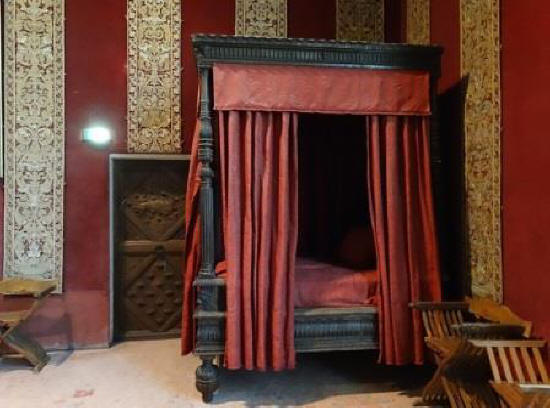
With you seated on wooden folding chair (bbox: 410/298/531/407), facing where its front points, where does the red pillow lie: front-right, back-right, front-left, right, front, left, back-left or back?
right

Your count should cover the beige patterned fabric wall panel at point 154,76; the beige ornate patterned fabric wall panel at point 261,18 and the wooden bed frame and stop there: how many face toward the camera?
3

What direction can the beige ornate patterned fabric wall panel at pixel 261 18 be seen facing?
toward the camera

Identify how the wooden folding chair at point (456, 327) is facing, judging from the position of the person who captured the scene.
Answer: facing the viewer and to the left of the viewer

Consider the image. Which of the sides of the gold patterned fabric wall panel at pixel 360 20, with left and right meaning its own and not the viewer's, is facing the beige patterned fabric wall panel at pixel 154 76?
right

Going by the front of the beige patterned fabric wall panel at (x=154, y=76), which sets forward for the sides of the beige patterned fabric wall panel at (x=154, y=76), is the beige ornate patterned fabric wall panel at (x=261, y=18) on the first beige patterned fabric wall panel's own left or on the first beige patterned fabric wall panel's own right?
on the first beige patterned fabric wall panel's own left

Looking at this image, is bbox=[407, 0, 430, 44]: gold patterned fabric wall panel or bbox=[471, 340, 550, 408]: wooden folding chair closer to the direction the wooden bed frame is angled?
the wooden folding chair

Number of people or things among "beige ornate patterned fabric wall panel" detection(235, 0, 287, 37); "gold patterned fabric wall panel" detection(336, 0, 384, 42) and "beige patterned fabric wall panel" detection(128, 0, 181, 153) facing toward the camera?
3

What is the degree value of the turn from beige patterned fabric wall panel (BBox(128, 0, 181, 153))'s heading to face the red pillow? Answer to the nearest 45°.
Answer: approximately 45° to its left

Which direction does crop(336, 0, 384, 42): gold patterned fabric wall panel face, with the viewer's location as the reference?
facing the viewer
